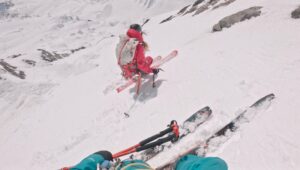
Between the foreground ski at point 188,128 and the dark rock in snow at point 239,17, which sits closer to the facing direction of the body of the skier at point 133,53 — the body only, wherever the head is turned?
the dark rock in snow

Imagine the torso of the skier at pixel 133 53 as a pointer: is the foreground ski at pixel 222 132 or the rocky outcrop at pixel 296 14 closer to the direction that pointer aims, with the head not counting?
the rocky outcrop

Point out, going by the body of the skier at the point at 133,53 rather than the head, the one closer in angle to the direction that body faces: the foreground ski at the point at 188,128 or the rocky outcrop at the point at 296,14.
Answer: the rocky outcrop

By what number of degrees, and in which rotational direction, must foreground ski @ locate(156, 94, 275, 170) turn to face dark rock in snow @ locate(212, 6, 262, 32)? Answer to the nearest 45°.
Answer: approximately 45° to its left

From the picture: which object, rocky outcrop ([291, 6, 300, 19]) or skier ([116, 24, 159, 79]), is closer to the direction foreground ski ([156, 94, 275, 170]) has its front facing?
the rocky outcrop

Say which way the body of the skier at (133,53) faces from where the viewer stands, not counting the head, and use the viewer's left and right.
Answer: facing away from the viewer and to the right of the viewer

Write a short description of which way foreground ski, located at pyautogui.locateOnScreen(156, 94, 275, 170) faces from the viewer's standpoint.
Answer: facing away from the viewer and to the right of the viewer

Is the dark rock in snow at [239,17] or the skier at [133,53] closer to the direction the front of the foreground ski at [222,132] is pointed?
the dark rock in snow

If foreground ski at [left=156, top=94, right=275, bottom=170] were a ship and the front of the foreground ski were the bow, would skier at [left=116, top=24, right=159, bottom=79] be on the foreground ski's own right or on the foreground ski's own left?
on the foreground ski's own left

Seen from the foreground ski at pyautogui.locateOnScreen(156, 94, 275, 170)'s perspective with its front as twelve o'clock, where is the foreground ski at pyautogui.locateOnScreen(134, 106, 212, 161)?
the foreground ski at pyautogui.locateOnScreen(134, 106, 212, 161) is roughly at 9 o'clock from the foreground ski at pyautogui.locateOnScreen(156, 94, 275, 170).

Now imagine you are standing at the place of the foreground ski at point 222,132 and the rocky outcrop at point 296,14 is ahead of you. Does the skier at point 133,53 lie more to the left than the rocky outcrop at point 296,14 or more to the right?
left
